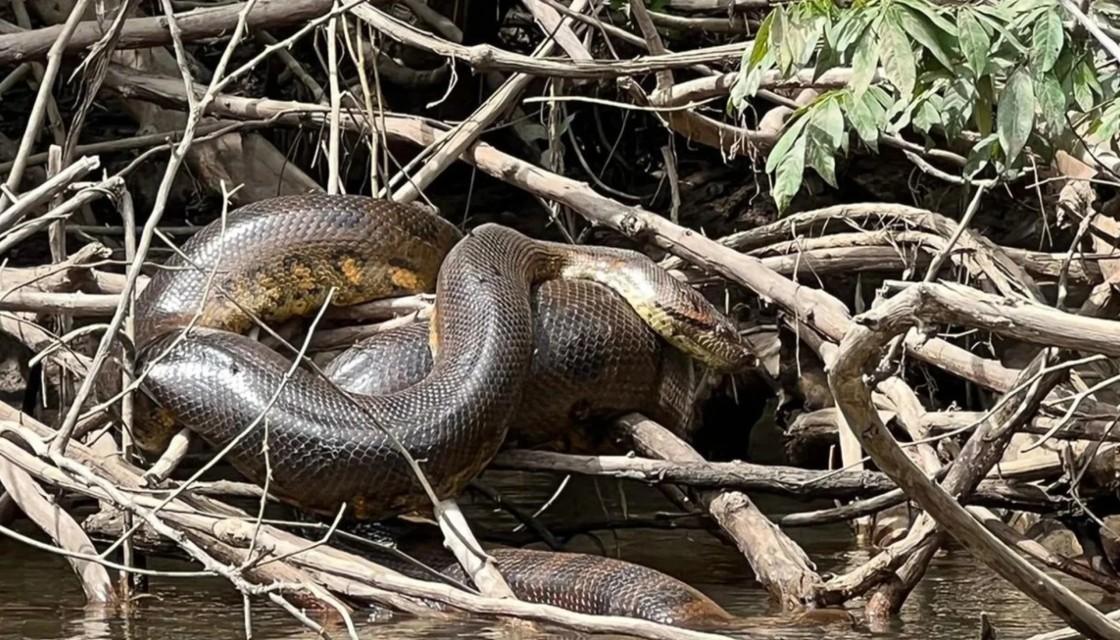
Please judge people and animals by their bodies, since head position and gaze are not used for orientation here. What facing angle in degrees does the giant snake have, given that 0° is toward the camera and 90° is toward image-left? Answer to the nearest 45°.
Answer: approximately 270°
